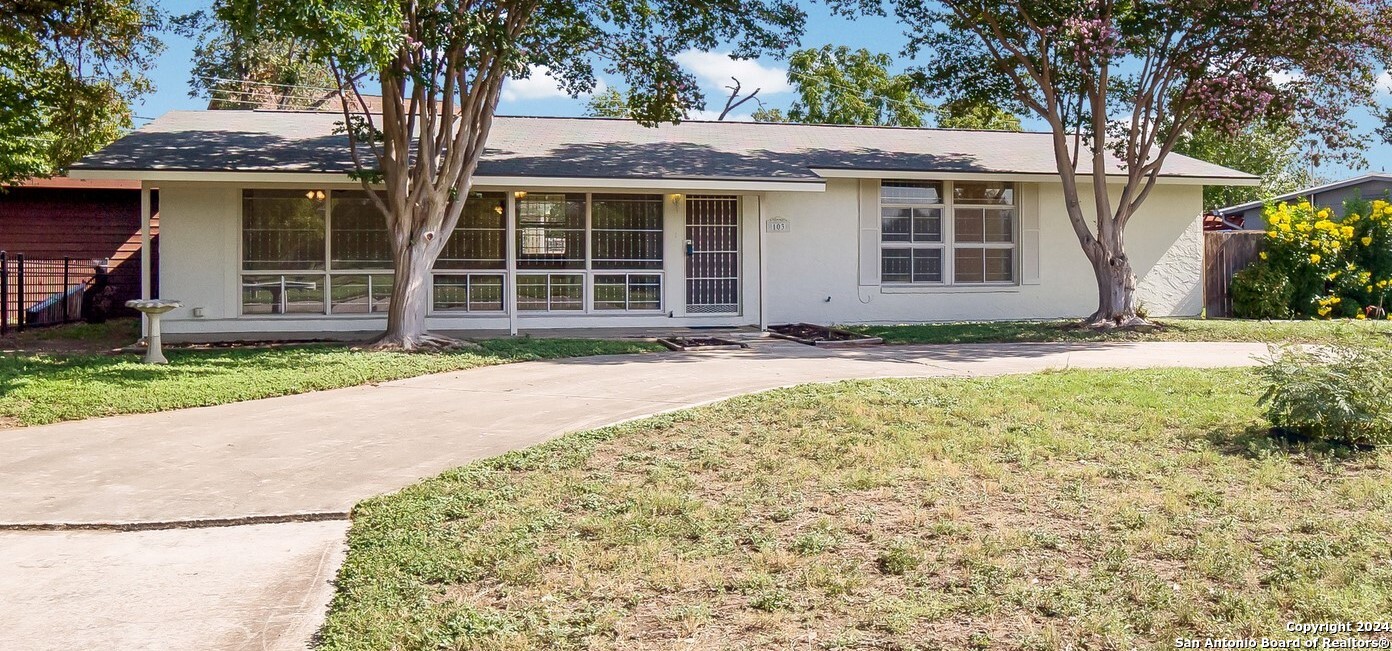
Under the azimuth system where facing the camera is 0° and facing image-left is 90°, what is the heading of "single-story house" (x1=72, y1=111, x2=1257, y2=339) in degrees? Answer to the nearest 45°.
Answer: approximately 0°

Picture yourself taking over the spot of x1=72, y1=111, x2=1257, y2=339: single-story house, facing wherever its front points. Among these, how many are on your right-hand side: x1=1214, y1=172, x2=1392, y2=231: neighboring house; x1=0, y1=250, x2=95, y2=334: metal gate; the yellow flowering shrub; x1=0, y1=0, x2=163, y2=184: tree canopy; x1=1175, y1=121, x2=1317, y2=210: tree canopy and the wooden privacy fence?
2

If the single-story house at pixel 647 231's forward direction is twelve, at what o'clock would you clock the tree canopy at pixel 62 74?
The tree canopy is roughly at 3 o'clock from the single-story house.

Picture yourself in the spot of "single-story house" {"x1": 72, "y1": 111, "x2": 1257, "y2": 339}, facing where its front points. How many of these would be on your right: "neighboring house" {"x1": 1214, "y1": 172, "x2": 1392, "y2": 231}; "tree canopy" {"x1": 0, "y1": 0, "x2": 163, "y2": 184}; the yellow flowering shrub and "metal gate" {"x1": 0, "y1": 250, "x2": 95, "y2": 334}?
2

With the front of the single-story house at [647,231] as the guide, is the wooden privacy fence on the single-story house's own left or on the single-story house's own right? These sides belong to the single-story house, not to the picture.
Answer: on the single-story house's own left

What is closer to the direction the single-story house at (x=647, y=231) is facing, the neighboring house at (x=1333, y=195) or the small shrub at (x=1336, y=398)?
the small shrub

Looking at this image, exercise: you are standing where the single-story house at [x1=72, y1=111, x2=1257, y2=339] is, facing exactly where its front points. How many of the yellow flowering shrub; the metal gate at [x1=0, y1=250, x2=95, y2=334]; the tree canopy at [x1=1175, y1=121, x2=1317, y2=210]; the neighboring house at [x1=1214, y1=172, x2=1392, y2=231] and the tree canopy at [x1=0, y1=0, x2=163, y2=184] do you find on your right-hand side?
2

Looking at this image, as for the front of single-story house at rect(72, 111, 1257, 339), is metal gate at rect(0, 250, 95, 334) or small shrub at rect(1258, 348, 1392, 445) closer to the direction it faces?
the small shrub

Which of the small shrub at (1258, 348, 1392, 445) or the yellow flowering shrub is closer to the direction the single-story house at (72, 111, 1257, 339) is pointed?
the small shrub

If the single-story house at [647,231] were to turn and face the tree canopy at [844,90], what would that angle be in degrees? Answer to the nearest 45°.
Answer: approximately 180°

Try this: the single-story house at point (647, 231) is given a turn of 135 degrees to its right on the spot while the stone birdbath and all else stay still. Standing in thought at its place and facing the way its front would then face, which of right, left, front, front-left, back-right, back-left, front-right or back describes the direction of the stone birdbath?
left
